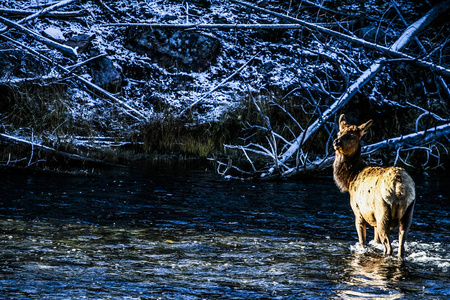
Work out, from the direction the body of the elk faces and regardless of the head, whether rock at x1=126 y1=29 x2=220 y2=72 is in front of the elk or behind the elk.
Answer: in front

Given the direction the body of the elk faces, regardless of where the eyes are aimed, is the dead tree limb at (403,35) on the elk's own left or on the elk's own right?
on the elk's own right

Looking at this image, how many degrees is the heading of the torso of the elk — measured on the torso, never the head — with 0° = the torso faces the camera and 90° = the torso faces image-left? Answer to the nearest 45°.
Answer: approximately 135°

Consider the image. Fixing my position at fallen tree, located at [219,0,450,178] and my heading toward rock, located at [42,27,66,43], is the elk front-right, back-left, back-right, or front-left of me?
back-left

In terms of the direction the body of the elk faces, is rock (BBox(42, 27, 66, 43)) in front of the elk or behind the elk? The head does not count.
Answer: in front

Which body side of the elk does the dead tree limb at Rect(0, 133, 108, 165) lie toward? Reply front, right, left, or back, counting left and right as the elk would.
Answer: front

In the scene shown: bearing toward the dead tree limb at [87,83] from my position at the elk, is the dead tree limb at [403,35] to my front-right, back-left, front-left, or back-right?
front-right

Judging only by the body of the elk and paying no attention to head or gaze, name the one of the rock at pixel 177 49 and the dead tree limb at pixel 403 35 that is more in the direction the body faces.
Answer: the rock

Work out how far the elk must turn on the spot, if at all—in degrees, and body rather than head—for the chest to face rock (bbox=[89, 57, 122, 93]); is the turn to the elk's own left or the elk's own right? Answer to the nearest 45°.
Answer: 0° — it already faces it
